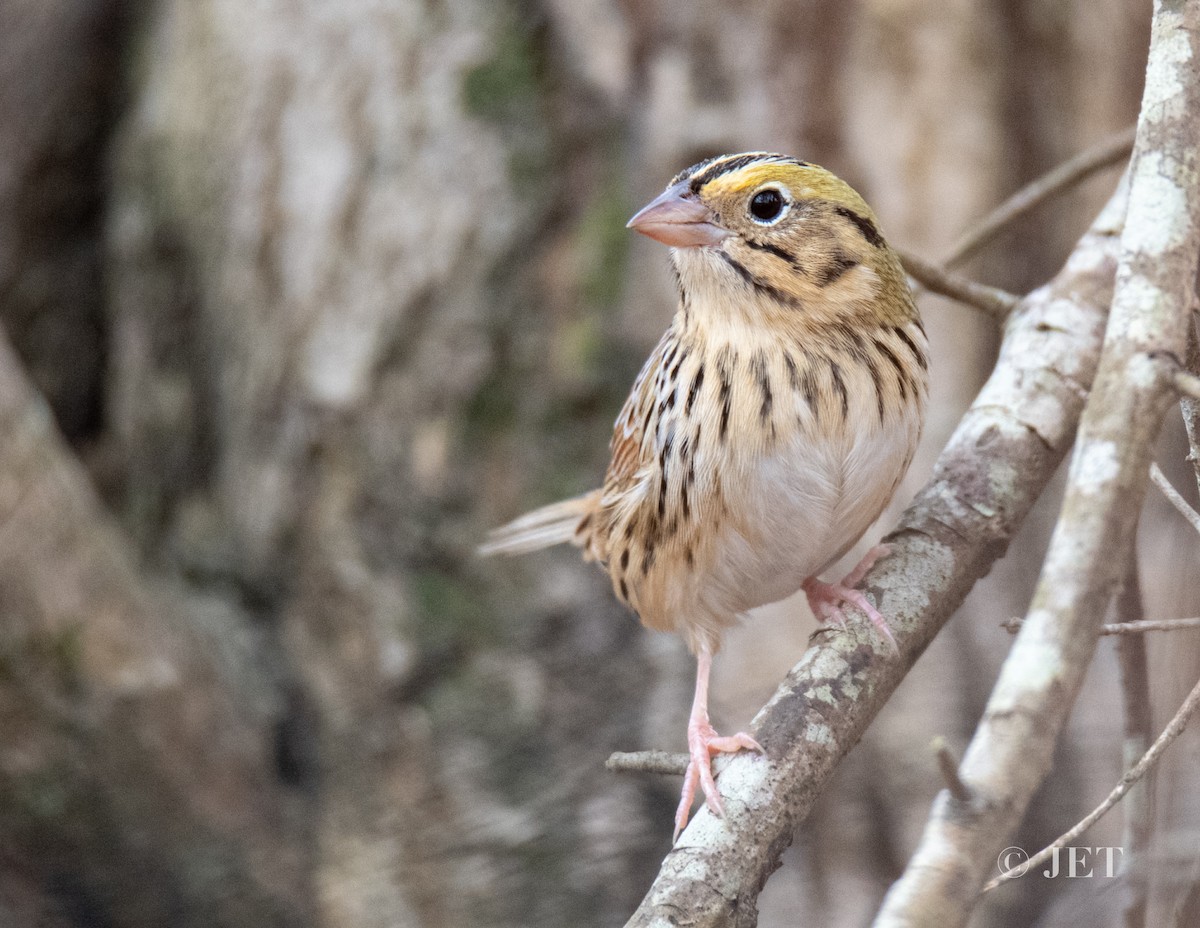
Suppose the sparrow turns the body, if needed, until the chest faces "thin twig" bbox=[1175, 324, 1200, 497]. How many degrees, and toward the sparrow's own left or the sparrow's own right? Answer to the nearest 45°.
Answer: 0° — it already faces it

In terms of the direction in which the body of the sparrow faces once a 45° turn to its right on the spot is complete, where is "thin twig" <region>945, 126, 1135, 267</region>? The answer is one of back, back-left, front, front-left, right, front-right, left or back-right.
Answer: back-left

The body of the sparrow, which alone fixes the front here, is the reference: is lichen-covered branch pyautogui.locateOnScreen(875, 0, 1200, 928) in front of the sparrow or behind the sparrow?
in front

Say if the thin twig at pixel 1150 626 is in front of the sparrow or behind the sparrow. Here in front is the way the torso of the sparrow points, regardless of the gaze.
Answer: in front

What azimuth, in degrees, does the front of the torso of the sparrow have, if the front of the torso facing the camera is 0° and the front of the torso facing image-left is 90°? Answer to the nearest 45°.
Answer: approximately 315°

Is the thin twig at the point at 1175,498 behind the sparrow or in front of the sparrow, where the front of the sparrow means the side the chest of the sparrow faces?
in front
